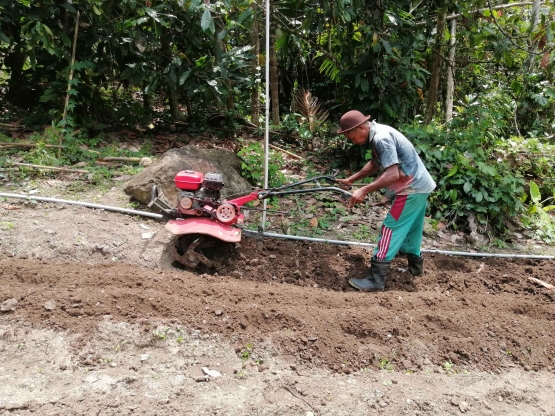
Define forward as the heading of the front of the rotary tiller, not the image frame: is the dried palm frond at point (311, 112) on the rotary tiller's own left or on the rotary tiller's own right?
on the rotary tiller's own right

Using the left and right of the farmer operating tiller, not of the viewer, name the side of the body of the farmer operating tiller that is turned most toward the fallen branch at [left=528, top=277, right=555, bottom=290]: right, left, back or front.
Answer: back

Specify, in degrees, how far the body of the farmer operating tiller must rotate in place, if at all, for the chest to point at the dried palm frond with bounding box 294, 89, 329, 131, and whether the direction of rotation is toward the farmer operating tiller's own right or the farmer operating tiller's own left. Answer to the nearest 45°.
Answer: approximately 90° to the farmer operating tiller's own right

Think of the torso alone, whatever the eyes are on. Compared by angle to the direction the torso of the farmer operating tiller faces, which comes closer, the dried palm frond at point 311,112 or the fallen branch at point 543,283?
the dried palm frond

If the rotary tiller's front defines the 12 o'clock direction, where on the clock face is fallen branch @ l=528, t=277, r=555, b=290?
The fallen branch is roughly at 6 o'clock from the rotary tiller.

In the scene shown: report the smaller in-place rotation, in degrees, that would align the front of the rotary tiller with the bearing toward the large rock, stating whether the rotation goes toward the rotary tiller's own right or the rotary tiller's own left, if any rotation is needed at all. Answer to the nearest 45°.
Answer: approximately 90° to the rotary tiller's own right

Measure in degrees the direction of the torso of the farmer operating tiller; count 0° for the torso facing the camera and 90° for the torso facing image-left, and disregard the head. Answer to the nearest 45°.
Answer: approximately 90°

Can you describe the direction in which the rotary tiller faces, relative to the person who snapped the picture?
facing to the left of the viewer
